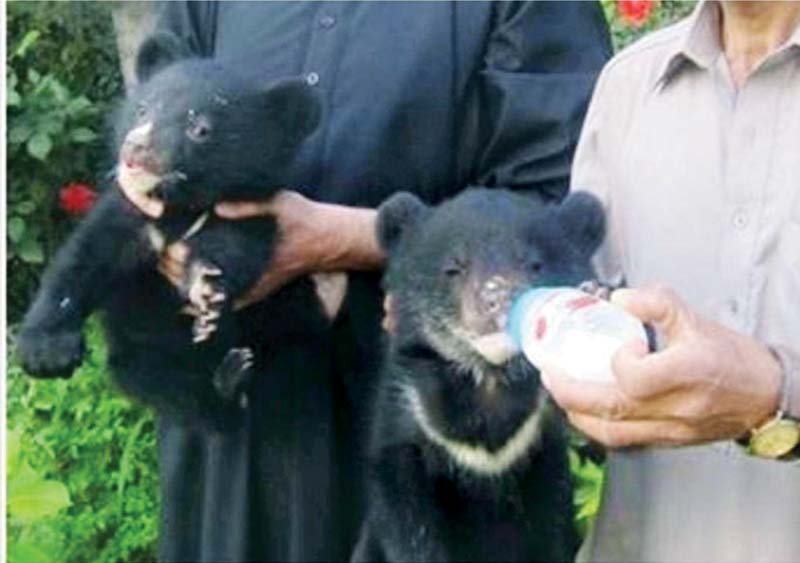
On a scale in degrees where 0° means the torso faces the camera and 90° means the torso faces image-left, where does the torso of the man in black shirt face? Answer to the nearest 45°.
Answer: approximately 0°

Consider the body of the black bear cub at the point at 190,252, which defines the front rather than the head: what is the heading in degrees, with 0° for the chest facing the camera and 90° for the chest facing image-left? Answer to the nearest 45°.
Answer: approximately 45°

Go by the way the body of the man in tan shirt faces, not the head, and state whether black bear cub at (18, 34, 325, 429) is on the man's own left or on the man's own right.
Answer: on the man's own right

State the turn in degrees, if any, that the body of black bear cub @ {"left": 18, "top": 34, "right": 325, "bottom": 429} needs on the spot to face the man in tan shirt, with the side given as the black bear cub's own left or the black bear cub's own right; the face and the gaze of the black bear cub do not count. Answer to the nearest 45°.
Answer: approximately 90° to the black bear cub's own left

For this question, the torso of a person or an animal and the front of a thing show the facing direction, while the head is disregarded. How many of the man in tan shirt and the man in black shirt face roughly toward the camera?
2
